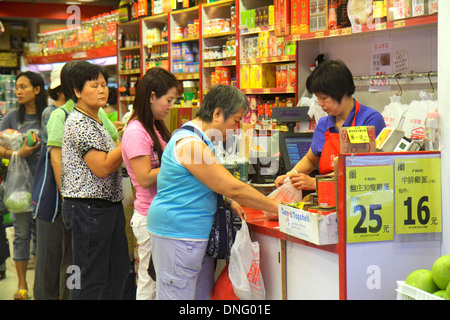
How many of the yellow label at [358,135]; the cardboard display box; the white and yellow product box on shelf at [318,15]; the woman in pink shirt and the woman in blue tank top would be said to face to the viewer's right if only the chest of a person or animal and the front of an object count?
2

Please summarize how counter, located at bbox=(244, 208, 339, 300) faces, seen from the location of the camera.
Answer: facing the viewer and to the left of the viewer

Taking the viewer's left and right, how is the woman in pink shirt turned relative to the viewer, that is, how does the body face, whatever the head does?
facing to the right of the viewer

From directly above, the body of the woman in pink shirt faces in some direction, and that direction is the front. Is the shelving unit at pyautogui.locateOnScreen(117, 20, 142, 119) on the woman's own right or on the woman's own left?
on the woman's own left

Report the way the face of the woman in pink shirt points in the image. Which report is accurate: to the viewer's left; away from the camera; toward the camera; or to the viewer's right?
to the viewer's right

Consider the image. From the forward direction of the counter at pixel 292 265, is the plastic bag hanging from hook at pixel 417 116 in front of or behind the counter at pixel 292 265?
behind

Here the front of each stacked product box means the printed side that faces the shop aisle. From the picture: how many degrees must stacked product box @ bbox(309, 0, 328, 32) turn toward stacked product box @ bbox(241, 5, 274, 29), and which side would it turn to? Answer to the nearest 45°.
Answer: approximately 135° to its right

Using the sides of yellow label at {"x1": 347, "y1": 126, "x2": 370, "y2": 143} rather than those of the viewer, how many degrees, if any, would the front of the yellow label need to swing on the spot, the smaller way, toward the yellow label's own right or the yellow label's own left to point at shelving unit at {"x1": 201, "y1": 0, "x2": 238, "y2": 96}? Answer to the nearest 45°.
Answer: approximately 180°

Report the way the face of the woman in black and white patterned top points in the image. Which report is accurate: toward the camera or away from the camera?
toward the camera

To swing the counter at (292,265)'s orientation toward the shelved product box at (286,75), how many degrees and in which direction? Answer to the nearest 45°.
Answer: approximately 135° to its right

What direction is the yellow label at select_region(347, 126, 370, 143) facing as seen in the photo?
toward the camera

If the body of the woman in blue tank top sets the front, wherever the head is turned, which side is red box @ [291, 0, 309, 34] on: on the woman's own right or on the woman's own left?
on the woman's own left

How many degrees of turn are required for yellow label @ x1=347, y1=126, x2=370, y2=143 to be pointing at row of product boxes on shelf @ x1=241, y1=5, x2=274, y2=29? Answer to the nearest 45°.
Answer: approximately 180°

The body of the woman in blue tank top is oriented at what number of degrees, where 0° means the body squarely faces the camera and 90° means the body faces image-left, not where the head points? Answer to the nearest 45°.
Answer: approximately 270°

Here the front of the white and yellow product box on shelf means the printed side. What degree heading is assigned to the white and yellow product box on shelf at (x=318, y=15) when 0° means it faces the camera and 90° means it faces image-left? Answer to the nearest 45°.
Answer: approximately 0°
